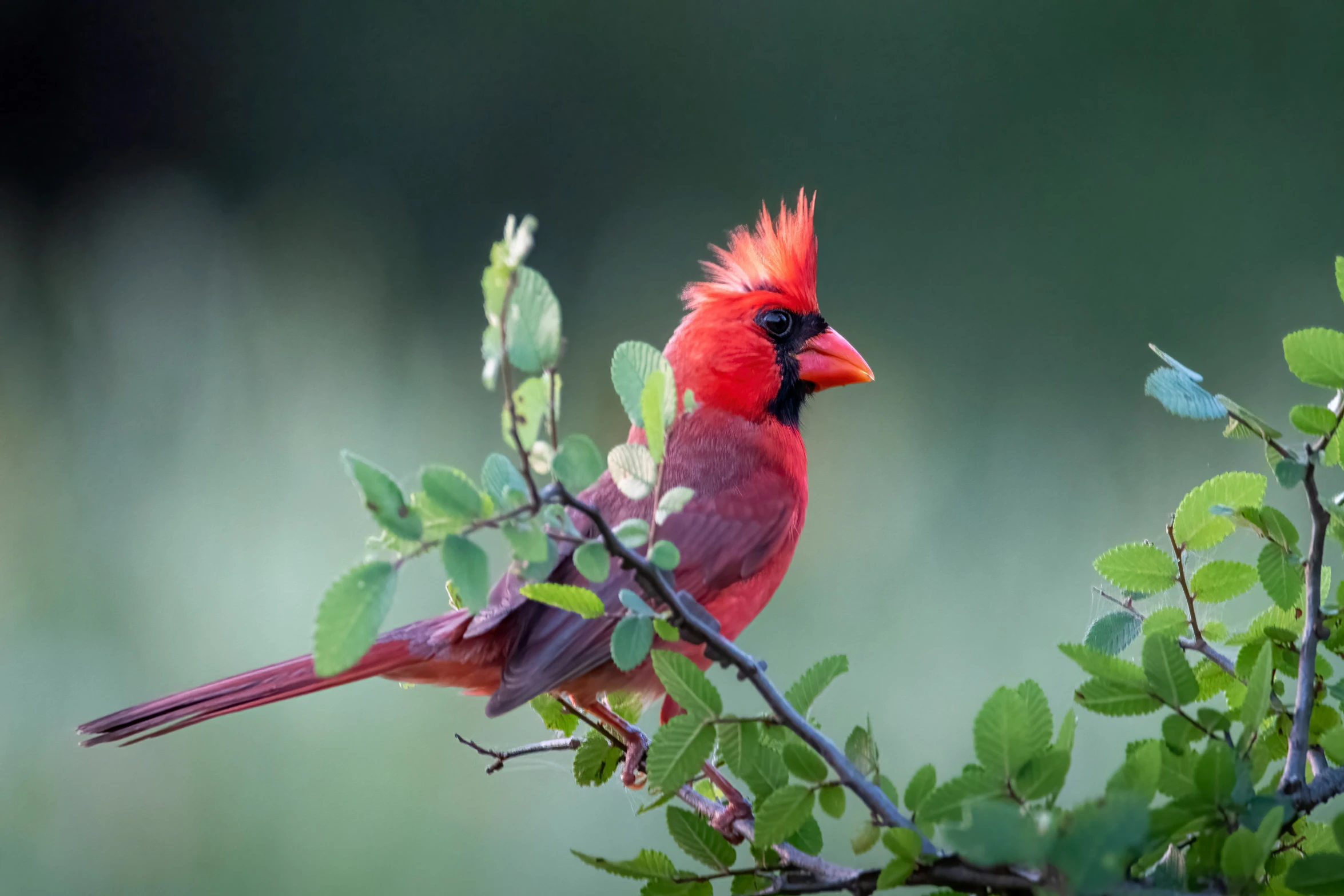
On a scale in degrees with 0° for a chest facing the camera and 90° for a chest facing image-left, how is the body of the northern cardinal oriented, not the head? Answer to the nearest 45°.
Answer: approximately 270°
